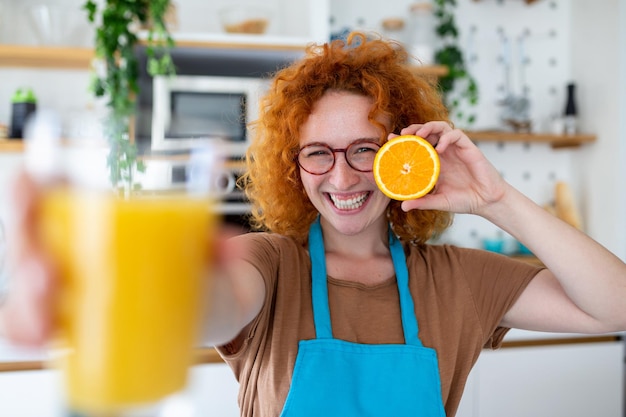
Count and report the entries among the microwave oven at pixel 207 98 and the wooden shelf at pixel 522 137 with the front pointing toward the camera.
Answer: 2

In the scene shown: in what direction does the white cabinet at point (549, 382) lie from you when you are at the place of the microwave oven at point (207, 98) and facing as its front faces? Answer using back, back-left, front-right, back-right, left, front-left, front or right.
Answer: left

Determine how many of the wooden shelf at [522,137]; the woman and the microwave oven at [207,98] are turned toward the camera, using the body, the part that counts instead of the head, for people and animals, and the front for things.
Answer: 3

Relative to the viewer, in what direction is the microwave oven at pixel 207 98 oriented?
toward the camera

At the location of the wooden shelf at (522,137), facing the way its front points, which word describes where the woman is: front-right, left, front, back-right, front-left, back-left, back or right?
front

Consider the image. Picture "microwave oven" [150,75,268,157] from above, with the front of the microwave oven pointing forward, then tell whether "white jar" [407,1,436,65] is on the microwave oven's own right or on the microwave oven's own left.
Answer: on the microwave oven's own left

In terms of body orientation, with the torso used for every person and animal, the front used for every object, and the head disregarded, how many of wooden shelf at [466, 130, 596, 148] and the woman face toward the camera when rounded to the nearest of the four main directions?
2

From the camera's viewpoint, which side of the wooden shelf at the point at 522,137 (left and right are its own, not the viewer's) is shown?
front
